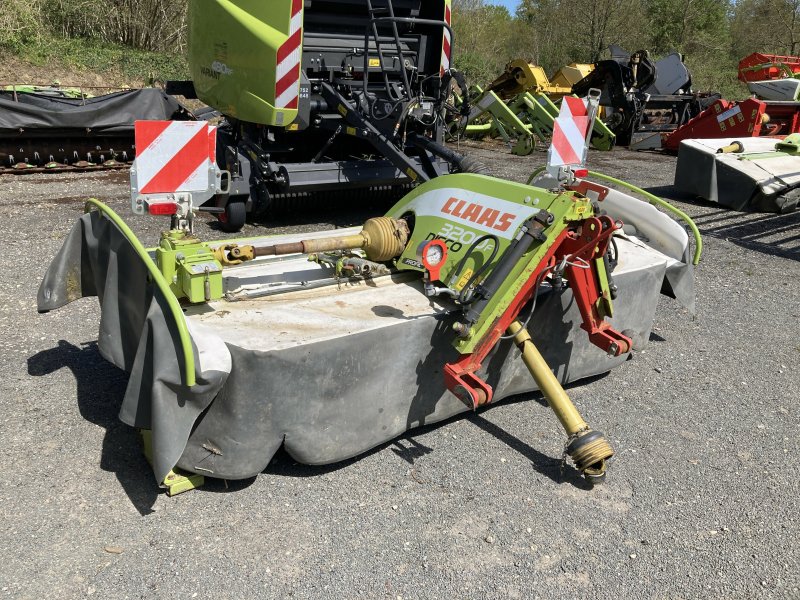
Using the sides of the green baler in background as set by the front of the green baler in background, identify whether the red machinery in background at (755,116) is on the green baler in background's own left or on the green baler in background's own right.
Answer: on the green baler in background's own left

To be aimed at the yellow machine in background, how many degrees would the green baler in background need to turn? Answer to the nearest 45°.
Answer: approximately 90° to its left

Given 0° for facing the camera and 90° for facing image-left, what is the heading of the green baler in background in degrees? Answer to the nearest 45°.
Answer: approximately 315°

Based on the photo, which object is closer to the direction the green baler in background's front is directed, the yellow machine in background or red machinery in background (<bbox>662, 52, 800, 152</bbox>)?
the red machinery in background
